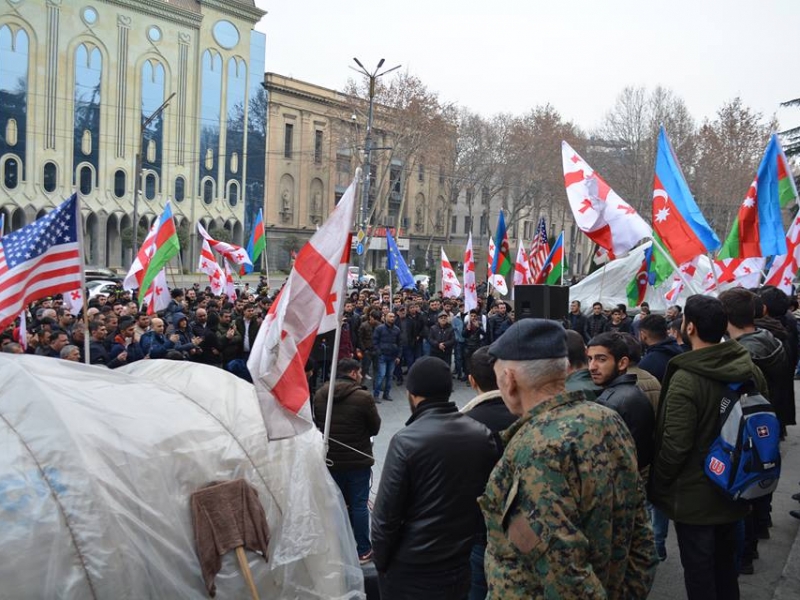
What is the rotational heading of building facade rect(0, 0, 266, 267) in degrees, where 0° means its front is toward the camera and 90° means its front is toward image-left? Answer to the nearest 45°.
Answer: approximately 315°

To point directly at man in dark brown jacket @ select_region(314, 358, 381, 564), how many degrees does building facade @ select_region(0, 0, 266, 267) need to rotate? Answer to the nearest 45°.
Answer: approximately 45° to its right

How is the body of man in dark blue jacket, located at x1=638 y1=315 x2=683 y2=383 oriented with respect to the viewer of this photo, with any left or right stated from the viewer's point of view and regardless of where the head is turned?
facing away from the viewer and to the left of the viewer

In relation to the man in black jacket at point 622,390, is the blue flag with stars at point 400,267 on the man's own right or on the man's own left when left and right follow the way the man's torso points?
on the man's own right

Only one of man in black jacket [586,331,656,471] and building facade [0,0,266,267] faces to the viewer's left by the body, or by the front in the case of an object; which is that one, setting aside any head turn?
the man in black jacket

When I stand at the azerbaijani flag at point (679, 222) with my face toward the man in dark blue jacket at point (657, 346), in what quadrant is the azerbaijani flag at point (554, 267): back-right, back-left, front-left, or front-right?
back-right

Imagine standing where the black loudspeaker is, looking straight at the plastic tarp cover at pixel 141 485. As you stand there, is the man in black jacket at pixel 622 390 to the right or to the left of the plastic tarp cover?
left

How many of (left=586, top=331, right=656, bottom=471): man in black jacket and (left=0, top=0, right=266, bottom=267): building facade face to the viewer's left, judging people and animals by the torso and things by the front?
1

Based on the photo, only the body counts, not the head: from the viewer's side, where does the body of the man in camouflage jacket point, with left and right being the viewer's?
facing away from the viewer and to the left of the viewer

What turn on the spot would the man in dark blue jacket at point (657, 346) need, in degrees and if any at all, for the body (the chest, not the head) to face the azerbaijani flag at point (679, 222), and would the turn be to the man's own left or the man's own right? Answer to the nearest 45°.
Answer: approximately 45° to the man's own right

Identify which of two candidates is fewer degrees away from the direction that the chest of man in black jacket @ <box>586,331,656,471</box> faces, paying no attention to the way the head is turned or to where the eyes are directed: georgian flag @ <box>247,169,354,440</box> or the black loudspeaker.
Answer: the georgian flag

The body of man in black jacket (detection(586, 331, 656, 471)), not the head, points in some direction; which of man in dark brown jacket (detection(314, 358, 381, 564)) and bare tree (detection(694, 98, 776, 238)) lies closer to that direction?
the man in dark brown jacket
